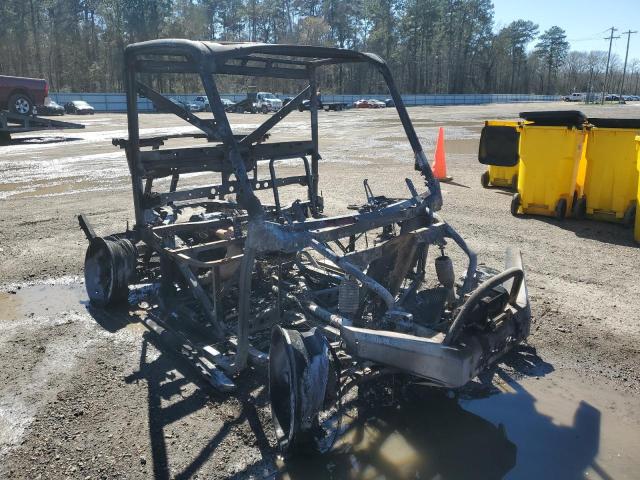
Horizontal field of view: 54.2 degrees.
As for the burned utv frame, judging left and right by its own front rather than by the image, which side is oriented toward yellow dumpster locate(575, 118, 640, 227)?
left

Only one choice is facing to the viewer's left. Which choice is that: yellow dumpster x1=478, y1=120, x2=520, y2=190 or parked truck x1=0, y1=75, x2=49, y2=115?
the parked truck

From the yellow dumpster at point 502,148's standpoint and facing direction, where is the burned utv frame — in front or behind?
behind

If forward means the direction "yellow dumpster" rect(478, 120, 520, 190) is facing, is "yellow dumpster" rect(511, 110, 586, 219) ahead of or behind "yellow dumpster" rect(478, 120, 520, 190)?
behind

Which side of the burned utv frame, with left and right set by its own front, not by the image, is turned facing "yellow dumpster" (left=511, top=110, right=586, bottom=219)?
left

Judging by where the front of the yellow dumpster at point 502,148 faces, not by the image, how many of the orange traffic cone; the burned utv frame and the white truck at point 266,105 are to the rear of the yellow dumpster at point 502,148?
1

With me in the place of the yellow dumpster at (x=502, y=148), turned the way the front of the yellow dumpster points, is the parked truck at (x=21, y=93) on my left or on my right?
on my left
